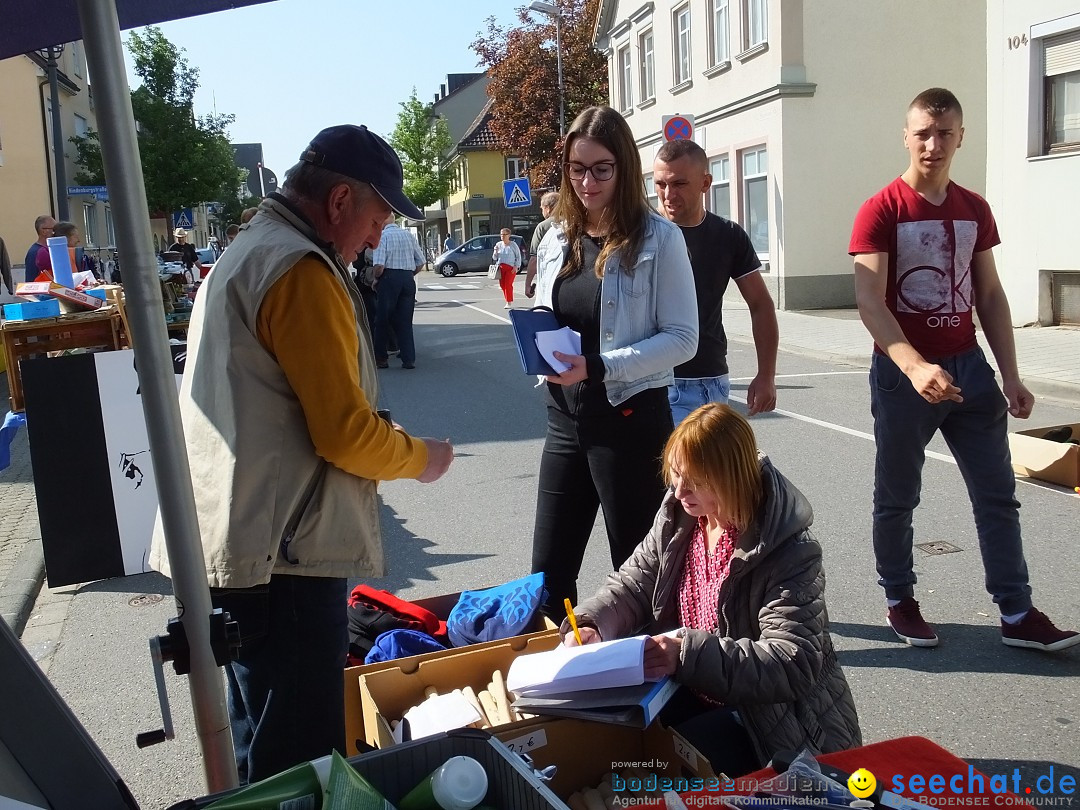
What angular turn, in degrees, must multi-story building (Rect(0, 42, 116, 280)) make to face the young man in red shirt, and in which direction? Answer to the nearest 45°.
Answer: approximately 45° to its right

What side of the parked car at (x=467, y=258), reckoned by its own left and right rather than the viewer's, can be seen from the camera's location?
left

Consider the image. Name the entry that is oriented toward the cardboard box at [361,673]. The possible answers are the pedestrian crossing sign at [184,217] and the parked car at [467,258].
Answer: the pedestrian crossing sign

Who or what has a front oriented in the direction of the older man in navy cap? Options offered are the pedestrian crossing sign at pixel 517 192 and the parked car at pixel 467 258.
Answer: the pedestrian crossing sign

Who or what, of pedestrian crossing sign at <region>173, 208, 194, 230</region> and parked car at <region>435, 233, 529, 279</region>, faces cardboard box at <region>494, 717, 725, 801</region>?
the pedestrian crossing sign

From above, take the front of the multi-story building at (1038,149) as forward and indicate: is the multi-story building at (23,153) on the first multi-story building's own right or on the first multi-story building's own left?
on the first multi-story building's own right

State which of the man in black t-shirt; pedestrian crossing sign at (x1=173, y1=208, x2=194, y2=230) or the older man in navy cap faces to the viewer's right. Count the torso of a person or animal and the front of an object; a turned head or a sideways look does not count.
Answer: the older man in navy cap

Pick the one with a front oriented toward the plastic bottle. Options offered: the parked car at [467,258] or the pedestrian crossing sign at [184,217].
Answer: the pedestrian crossing sign

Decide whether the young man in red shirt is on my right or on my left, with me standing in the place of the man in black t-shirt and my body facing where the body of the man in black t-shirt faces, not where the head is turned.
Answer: on my left

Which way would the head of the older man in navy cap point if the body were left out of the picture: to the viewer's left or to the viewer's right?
to the viewer's right

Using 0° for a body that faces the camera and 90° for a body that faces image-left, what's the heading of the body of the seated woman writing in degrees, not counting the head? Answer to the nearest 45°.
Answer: approximately 45°

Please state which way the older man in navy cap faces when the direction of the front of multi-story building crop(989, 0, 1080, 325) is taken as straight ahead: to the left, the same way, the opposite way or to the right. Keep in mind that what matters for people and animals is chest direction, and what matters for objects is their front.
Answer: the opposite way

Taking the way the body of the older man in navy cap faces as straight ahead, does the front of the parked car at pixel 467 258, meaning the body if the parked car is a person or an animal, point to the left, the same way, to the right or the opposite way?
the opposite way

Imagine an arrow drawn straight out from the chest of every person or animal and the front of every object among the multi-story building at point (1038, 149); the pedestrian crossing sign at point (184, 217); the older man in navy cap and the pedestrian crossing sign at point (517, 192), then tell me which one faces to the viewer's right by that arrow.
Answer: the older man in navy cap

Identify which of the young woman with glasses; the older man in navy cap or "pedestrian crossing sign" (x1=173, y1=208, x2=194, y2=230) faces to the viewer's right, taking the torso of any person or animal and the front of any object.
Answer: the older man in navy cap

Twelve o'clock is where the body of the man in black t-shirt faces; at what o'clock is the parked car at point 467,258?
The parked car is roughly at 4 o'clock from the man in black t-shirt.

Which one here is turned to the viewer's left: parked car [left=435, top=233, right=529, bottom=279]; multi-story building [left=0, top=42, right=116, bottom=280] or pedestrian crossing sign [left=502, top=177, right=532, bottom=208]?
the parked car
